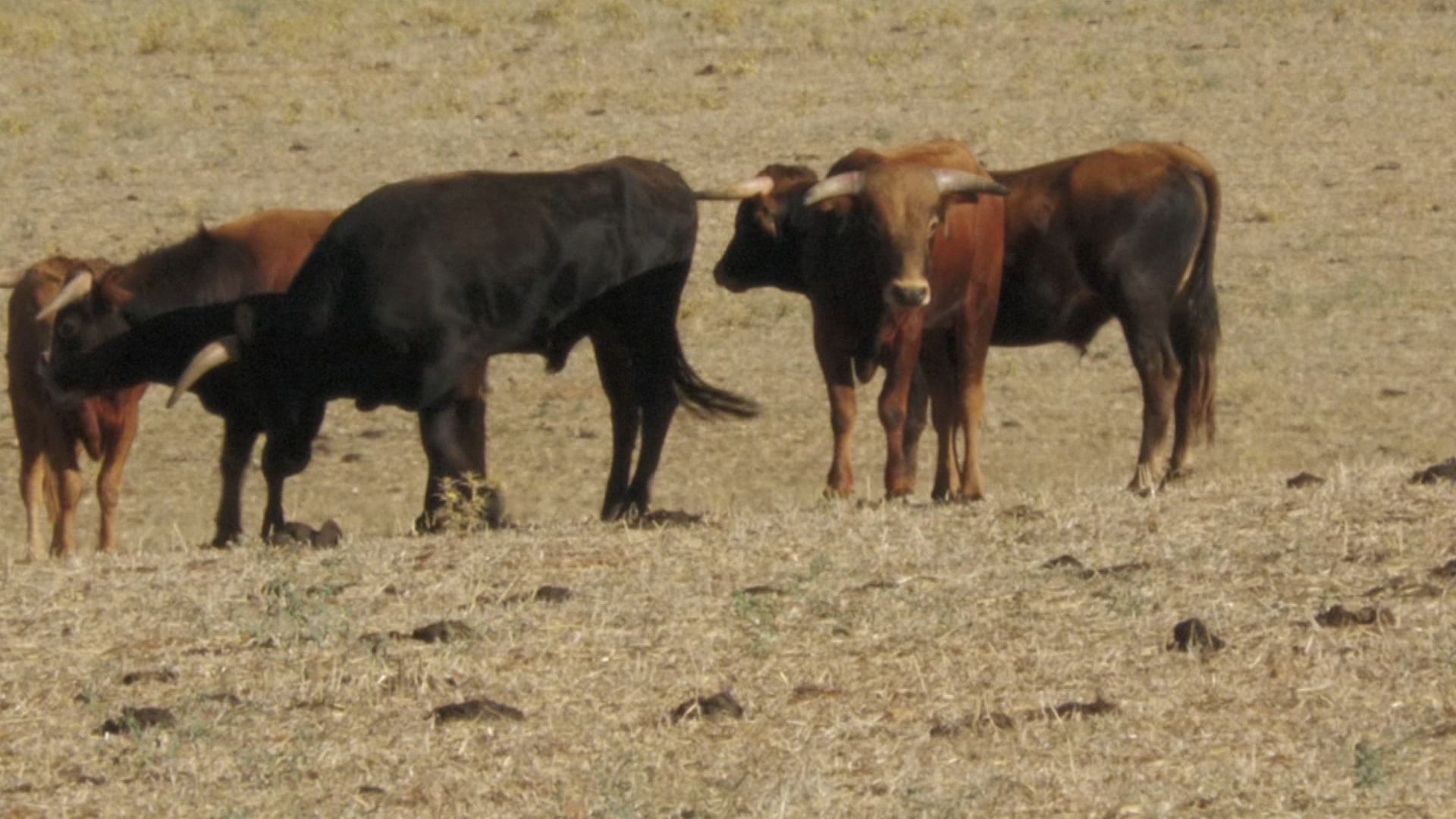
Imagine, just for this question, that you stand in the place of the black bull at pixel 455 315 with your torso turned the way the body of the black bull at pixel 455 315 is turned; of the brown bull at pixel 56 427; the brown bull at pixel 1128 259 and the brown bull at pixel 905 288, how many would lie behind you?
2

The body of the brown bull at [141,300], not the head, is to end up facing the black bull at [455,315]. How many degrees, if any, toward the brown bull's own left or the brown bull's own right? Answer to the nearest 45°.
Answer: approximately 135° to the brown bull's own left

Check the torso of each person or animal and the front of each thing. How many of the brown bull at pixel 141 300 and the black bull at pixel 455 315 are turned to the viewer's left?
2

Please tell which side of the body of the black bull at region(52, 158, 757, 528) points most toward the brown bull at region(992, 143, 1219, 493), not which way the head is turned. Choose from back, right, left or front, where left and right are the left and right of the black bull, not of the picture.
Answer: back

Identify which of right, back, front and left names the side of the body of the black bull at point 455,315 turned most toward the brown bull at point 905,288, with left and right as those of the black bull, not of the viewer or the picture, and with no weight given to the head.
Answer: back

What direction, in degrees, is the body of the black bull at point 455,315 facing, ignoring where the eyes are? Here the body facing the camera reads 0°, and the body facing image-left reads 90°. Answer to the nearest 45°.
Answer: approximately 90°

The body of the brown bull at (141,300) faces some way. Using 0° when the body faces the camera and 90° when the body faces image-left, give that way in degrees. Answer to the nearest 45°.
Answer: approximately 90°
